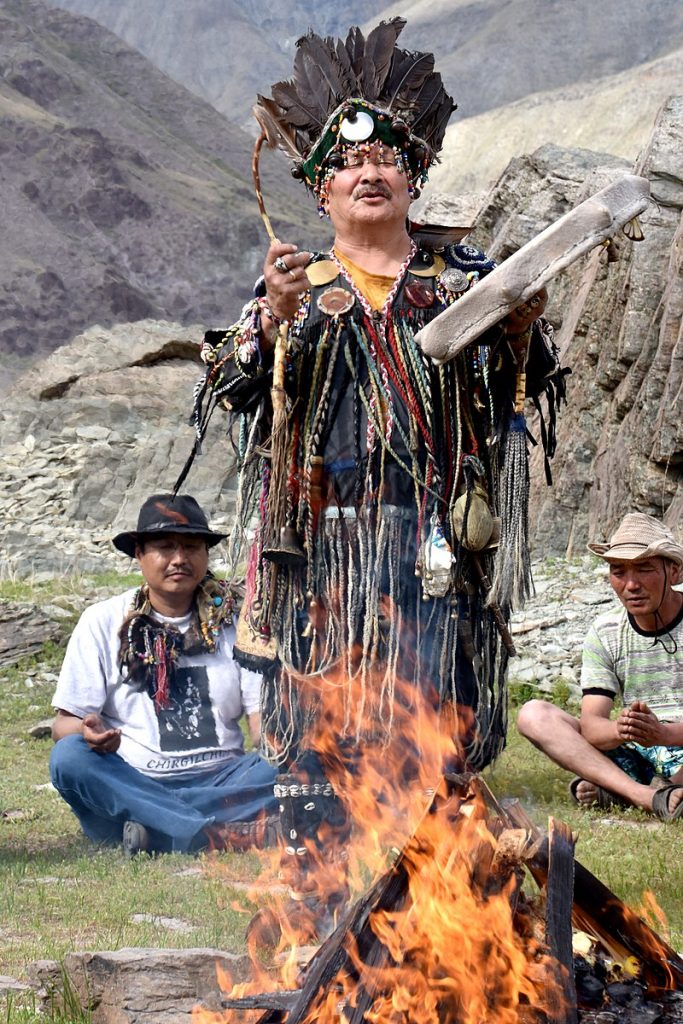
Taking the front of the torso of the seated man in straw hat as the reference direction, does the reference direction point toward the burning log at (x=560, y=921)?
yes

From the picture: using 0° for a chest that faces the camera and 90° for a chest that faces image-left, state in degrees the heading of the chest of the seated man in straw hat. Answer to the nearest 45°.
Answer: approximately 0°

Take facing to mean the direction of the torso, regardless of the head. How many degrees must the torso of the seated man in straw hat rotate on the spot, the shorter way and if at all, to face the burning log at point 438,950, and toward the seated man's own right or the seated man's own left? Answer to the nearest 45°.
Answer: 0° — they already face it

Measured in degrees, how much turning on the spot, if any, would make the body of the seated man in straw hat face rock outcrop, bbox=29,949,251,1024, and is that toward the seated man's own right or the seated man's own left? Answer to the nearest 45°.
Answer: approximately 45° to the seated man's own right

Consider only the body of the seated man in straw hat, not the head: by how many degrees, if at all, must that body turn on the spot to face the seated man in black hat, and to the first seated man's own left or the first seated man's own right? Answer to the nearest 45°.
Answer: approximately 90° to the first seated man's own right

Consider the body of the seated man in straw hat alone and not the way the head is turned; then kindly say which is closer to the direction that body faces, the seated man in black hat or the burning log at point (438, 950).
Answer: the burning log

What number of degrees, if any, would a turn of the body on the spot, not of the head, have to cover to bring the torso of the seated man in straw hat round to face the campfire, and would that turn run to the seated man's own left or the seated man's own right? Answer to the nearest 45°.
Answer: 0° — they already face it
